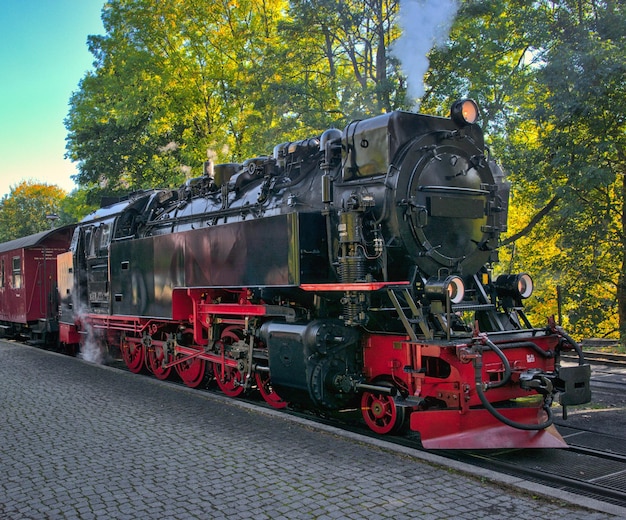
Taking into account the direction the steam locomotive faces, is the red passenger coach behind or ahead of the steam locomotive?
behind

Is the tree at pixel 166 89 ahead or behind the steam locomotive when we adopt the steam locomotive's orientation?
behind

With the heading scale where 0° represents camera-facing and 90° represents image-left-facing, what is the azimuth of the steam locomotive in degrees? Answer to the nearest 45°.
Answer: approximately 315°

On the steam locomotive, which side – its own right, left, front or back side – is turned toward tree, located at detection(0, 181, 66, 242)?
back

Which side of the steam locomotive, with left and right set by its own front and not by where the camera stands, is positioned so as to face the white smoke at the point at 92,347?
back

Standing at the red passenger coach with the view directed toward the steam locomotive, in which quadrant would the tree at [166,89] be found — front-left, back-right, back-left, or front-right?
back-left

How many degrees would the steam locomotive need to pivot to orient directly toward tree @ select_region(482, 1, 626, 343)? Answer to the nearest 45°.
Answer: approximately 90° to its left

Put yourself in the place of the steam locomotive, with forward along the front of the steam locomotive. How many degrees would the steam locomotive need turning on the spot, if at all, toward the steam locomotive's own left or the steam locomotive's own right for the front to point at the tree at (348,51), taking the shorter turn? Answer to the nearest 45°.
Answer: approximately 135° to the steam locomotive's own left
